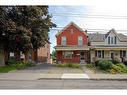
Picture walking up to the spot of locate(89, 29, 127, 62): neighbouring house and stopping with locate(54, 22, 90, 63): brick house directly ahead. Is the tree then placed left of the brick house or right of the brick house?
left

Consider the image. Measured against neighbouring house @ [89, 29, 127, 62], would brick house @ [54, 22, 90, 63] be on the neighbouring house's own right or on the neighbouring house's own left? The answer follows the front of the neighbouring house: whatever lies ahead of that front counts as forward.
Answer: on the neighbouring house's own right

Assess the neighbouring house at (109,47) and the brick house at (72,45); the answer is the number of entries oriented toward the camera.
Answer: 2

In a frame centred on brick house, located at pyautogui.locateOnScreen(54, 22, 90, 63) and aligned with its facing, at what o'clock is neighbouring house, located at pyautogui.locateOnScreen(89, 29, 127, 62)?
The neighbouring house is roughly at 9 o'clock from the brick house.

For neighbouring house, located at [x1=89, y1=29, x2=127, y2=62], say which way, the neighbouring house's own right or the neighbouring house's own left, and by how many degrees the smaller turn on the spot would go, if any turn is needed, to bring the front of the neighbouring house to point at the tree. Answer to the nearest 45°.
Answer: approximately 45° to the neighbouring house's own right

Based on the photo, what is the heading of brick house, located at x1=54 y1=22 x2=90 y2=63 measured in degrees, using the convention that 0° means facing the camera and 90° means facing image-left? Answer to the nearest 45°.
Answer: approximately 0°

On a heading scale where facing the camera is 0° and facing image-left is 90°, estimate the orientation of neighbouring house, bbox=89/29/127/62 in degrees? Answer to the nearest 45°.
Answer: approximately 0°
